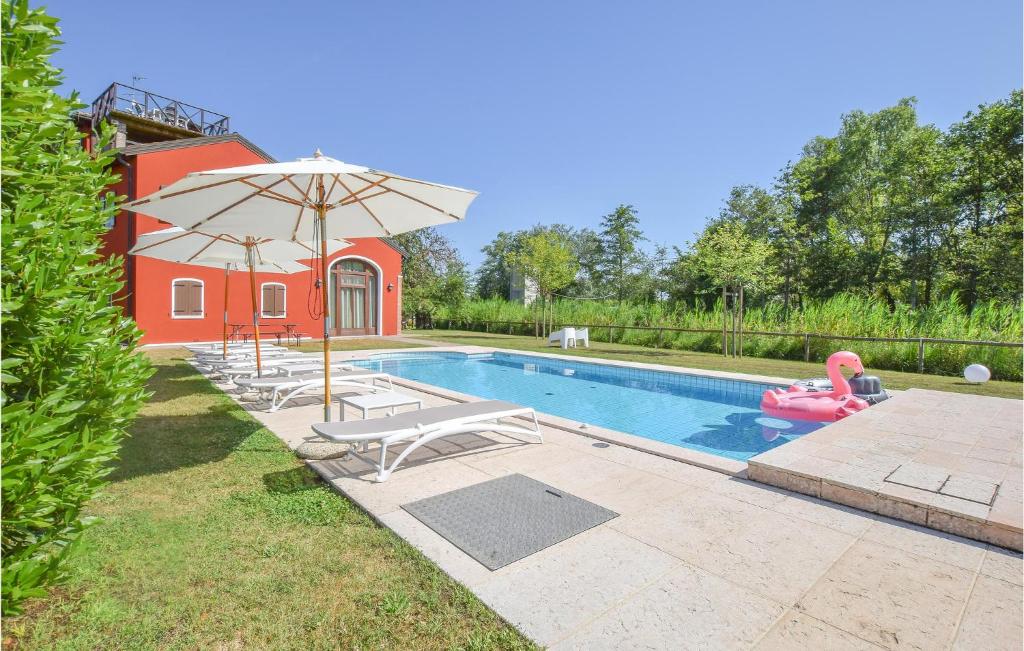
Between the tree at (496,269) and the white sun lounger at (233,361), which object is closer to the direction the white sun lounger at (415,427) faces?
the tree

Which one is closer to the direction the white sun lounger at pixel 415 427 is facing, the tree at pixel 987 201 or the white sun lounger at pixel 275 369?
the tree

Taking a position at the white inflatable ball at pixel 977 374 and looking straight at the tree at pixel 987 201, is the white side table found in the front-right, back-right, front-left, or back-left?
back-left

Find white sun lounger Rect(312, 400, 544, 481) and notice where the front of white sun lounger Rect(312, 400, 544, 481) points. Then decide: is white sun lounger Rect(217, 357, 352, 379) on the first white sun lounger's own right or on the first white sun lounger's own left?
on the first white sun lounger's own left

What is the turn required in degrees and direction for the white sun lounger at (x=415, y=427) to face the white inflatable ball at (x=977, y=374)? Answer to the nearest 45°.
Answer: approximately 45° to its right

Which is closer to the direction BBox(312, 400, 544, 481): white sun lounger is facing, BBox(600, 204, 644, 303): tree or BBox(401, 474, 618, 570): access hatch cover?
the tree

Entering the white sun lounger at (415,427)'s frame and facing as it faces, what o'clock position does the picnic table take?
The picnic table is roughly at 10 o'clock from the white sun lounger.

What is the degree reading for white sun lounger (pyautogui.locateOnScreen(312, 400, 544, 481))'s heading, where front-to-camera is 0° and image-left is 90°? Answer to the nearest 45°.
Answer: approximately 225°
